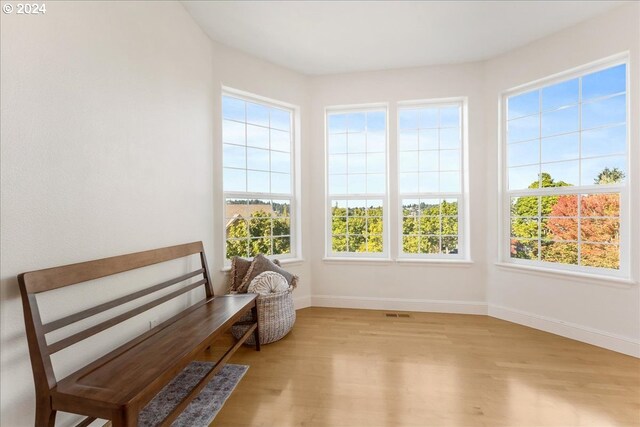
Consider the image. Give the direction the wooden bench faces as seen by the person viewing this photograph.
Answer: facing the viewer and to the right of the viewer

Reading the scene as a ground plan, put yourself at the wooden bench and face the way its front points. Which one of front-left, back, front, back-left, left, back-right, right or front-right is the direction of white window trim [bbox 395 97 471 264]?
front-left

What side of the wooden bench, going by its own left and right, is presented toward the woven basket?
left

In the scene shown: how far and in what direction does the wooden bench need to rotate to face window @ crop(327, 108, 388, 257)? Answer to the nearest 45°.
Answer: approximately 90° to its left

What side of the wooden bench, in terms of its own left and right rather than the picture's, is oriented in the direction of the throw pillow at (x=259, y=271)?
left

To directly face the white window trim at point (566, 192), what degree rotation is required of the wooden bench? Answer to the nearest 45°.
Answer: approximately 45° to its left

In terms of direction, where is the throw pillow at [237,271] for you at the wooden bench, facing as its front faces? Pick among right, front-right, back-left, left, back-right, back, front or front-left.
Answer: left

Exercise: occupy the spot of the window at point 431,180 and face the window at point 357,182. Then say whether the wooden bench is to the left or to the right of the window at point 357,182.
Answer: left

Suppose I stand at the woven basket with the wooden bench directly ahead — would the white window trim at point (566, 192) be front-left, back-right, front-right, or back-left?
back-left

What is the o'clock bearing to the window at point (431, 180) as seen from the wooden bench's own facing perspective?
The window is roughly at 10 o'clock from the wooden bench.

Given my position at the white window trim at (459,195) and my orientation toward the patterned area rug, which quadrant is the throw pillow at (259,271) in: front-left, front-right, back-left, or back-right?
front-right

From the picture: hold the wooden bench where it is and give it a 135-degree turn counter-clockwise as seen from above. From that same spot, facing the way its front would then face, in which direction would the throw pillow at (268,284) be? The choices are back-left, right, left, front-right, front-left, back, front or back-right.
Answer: front-right
